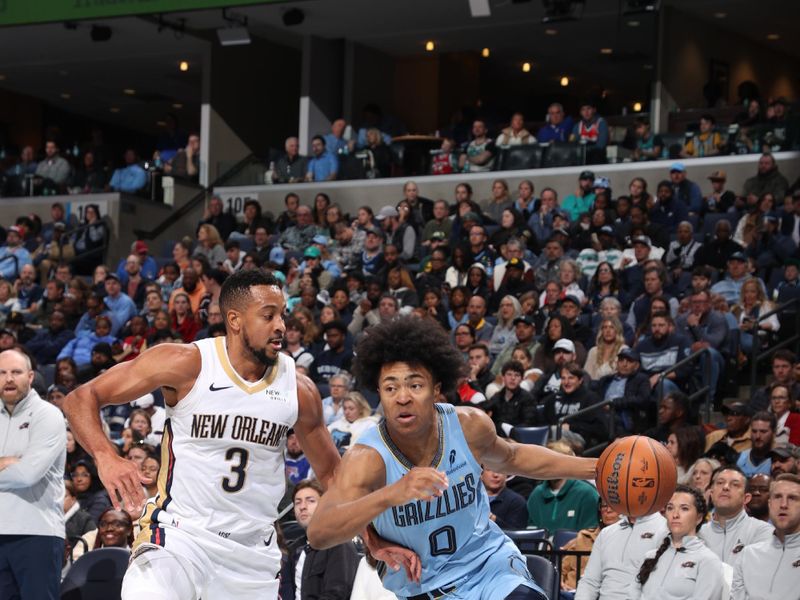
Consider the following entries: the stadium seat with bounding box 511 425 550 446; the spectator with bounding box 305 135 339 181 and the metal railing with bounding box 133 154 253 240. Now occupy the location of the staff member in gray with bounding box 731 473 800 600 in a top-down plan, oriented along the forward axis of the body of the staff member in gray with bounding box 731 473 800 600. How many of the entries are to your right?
3

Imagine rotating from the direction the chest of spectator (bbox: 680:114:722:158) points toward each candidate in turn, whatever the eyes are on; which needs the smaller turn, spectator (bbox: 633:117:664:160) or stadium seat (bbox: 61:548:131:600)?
the stadium seat

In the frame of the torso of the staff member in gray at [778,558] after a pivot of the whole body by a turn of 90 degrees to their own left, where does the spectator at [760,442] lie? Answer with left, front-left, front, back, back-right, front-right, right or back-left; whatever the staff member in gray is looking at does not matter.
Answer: back-left

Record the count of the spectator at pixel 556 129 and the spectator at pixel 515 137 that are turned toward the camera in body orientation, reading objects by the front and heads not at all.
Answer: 2

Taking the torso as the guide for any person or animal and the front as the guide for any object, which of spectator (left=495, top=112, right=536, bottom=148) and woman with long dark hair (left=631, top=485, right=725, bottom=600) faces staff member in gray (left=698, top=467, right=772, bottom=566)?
the spectator

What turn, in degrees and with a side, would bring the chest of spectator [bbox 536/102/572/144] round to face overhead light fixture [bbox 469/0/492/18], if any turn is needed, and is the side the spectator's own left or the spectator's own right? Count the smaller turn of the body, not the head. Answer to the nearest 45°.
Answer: approximately 45° to the spectator's own right

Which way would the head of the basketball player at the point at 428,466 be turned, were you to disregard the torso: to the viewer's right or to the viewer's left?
to the viewer's left

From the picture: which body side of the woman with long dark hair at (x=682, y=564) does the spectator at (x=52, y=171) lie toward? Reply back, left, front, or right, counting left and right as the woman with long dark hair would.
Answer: right
